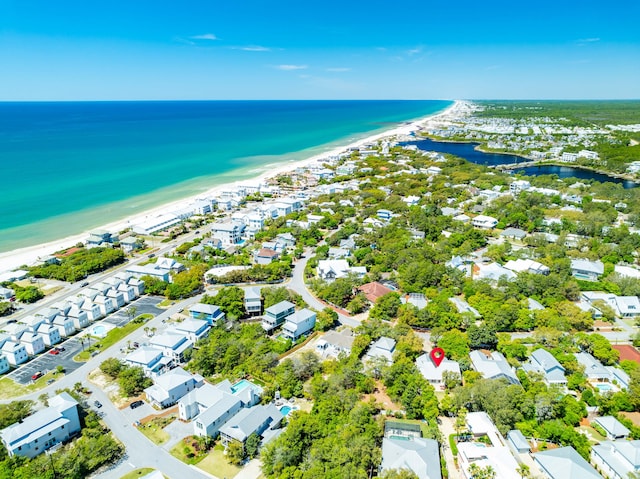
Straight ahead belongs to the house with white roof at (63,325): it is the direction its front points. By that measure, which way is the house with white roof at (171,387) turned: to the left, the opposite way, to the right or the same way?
to the right

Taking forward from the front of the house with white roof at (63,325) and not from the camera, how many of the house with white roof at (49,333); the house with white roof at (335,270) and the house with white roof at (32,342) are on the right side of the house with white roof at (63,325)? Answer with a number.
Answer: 2

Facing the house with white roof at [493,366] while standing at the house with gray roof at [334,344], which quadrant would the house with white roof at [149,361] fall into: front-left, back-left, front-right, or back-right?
back-right

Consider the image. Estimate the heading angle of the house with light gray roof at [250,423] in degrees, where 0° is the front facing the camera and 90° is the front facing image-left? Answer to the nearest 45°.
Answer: approximately 45°

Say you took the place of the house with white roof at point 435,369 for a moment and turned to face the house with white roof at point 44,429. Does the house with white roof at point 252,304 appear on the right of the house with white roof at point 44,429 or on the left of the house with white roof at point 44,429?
right

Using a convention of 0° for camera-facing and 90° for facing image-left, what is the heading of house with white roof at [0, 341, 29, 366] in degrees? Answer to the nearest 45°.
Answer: approximately 315°

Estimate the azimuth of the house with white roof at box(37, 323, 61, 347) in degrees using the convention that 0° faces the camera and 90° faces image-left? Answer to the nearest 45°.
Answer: approximately 315°

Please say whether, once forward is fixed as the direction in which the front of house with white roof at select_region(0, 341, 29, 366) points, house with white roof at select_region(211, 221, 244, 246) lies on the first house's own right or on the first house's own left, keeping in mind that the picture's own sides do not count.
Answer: on the first house's own left

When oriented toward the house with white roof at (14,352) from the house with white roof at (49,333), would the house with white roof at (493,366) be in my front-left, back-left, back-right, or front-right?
back-left

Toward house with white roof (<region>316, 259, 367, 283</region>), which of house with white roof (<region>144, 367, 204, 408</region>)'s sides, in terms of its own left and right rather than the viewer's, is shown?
back
